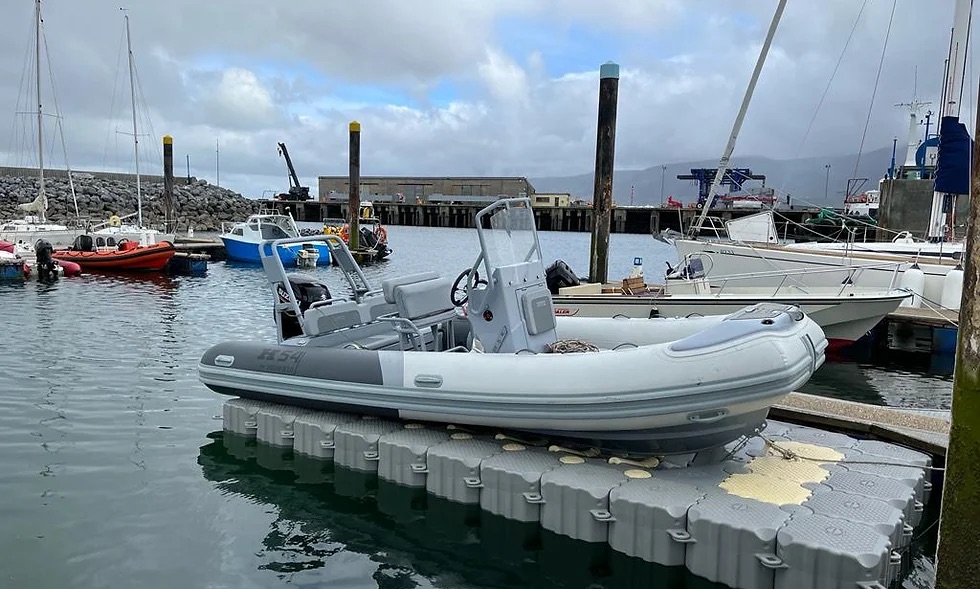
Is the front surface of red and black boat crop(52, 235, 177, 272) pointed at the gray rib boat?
no

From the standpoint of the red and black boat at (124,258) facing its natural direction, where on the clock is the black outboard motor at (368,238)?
The black outboard motor is roughly at 11 o'clock from the red and black boat.

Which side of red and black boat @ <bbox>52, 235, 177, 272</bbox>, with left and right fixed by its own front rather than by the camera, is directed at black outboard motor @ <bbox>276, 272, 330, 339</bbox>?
right

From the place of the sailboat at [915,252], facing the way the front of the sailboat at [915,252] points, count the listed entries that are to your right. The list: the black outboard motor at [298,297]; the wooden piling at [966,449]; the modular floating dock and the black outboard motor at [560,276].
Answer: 0

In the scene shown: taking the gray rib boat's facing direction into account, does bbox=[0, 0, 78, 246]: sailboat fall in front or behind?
behind

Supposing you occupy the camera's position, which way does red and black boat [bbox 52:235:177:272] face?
facing to the right of the viewer

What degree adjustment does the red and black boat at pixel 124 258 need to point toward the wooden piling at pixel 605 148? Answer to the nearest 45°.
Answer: approximately 45° to its right

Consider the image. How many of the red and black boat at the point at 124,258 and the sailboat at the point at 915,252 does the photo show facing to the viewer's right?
1

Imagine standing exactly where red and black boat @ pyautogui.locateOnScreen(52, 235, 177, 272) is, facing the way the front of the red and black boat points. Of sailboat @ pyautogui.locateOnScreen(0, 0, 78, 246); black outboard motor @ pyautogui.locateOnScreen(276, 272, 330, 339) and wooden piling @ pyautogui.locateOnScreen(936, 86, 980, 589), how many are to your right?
2

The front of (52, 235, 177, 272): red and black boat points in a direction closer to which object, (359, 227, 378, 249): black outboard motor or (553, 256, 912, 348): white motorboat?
the black outboard motor

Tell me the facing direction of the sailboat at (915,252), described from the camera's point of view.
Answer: facing to the left of the viewer

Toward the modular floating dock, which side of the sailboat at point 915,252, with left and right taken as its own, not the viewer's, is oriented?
left

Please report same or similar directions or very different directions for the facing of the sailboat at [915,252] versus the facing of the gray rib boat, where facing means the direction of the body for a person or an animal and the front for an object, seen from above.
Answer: very different directions

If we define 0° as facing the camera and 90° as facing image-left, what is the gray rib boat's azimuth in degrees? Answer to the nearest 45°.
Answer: approximately 315°

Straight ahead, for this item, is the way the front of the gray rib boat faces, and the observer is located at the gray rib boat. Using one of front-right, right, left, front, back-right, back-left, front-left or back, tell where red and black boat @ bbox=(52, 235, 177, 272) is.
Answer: back

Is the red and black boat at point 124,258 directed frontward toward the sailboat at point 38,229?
no

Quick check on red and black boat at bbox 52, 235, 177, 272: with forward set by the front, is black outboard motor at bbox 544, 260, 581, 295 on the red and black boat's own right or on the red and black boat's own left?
on the red and black boat's own right
